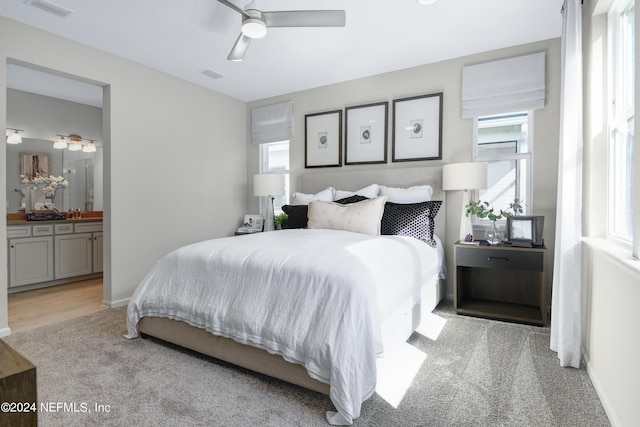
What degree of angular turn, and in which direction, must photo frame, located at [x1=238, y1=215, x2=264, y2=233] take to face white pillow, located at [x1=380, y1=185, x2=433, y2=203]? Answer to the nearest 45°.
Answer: approximately 90° to its left

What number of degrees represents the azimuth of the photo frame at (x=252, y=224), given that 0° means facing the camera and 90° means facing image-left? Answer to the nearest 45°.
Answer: approximately 45°

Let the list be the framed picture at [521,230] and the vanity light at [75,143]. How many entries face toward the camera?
2

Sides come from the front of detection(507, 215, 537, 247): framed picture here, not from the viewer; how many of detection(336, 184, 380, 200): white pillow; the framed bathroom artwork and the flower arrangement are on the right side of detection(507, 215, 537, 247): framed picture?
3

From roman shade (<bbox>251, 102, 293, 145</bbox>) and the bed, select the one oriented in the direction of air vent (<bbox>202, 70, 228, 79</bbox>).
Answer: the roman shade

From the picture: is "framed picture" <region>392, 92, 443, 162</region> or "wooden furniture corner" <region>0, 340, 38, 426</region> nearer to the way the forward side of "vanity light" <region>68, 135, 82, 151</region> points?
the wooden furniture corner

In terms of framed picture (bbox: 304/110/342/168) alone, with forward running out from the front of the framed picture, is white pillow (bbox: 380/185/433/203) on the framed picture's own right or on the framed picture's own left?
on the framed picture's own left

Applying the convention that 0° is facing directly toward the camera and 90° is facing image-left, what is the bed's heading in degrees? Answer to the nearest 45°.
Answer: approximately 45°

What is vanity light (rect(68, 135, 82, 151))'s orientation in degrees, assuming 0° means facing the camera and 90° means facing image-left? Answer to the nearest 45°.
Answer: approximately 0°

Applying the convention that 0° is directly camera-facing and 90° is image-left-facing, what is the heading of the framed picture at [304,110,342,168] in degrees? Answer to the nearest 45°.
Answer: approximately 45°
